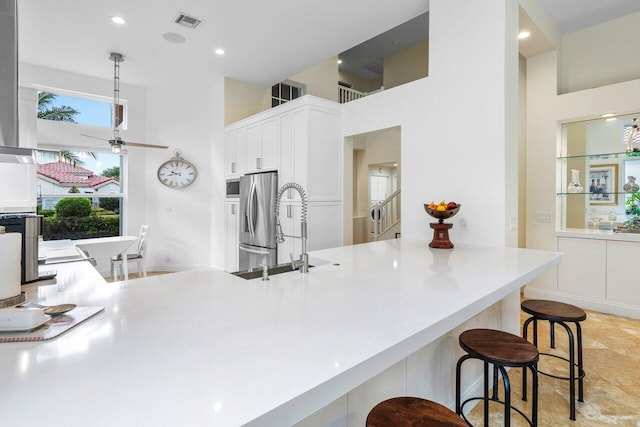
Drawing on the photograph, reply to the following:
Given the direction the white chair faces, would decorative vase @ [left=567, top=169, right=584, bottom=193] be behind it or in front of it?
behind

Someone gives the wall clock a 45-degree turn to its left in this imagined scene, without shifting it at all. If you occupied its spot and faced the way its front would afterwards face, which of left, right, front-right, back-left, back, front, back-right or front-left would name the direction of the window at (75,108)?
back-right

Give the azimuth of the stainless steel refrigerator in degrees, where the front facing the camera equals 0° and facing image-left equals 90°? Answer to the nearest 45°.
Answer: approximately 45°

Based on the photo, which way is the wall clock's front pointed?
toward the camera

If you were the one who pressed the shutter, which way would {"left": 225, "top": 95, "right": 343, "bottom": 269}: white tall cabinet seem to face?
facing the viewer and to the left of the viewer

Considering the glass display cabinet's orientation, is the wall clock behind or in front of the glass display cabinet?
in front

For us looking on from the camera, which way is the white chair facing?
facing to the left of the viewer

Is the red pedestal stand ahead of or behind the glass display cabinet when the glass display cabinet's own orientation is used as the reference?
ahead

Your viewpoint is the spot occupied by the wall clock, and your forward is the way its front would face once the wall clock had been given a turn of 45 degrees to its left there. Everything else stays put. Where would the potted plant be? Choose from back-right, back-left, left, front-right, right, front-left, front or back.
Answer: front

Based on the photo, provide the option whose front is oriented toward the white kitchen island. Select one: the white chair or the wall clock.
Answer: the wall clock

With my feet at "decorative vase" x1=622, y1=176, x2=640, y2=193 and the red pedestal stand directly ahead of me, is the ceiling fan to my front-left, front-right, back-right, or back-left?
front-right

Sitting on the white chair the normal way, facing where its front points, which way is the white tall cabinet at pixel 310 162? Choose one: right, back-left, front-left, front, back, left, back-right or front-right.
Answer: back-left

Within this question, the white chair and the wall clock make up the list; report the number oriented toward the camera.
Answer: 1

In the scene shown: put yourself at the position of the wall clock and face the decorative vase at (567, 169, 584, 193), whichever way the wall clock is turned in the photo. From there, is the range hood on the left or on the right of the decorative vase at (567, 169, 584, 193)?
right
